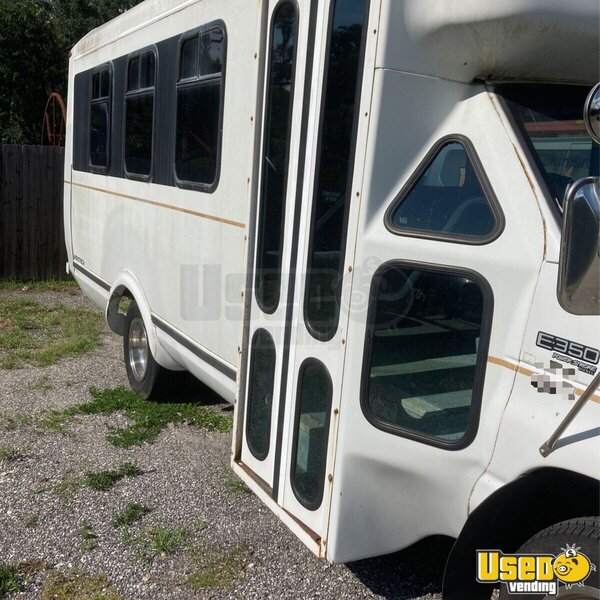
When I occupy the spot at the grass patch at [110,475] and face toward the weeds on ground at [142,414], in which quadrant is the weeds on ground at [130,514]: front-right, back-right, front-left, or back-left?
back-right

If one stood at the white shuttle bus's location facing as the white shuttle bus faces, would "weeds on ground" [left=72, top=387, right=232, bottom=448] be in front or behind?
behind

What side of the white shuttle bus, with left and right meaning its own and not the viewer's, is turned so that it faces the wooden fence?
back

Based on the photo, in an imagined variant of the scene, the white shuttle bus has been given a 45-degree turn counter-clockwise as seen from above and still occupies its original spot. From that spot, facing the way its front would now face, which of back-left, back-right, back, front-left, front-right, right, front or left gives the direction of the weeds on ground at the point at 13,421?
back-left

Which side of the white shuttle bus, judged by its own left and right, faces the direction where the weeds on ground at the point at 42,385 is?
back

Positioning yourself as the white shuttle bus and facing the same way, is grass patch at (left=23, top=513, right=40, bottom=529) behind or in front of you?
behind

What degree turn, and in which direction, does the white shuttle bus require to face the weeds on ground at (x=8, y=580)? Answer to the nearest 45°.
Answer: approximately 135° to its right

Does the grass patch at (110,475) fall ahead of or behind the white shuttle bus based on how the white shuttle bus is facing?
behind

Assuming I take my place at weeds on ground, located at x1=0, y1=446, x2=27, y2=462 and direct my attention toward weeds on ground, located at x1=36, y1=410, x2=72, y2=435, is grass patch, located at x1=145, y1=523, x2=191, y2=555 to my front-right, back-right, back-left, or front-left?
back-right

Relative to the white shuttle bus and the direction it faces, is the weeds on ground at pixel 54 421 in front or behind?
behind

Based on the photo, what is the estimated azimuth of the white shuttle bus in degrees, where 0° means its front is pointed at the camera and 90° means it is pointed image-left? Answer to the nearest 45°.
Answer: approximately 315°
